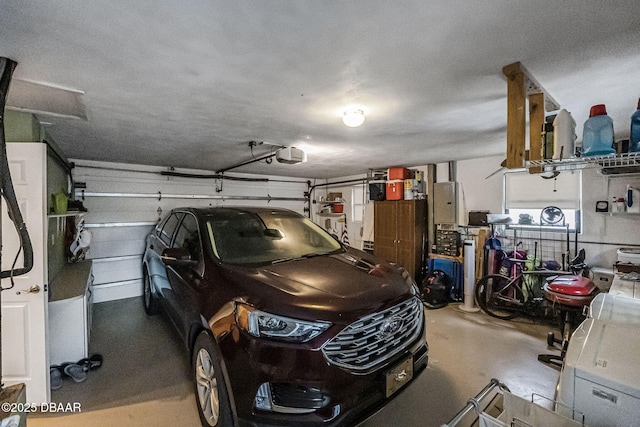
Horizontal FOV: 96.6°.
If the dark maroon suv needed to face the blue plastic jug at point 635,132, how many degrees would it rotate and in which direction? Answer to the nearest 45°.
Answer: approximately 45° to its left

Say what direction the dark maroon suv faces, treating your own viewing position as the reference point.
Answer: facing the viewer and to the right of the viewer

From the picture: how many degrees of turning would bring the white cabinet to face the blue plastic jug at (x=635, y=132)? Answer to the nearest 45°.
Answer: approximately 45° to its right

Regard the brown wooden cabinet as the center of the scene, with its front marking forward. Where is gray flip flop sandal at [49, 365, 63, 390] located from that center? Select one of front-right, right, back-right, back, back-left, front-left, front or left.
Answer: front

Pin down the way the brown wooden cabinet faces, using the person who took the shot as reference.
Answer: facing the viewer and to the left of the viewer

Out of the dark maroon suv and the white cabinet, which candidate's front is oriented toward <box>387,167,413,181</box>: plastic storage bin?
the white cabinet

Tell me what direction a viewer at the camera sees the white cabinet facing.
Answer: facing to the right of the viewer
